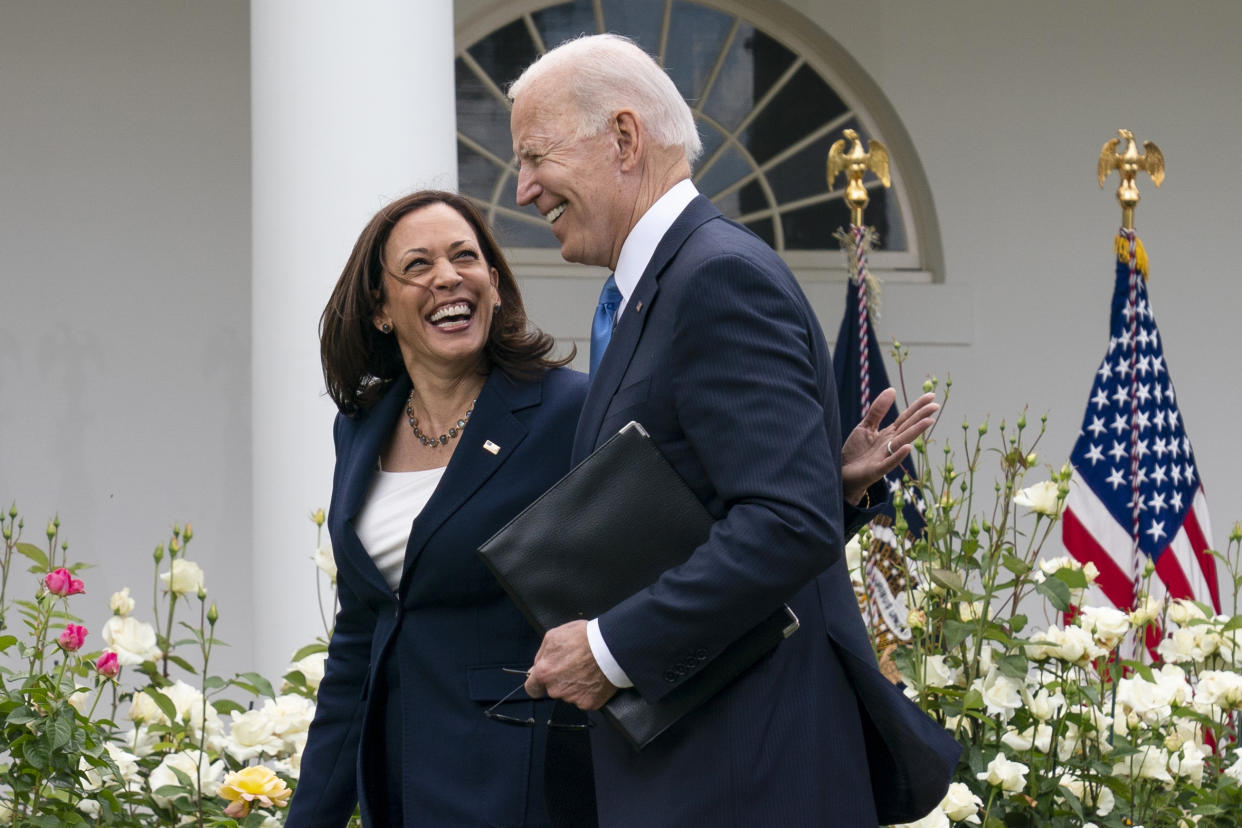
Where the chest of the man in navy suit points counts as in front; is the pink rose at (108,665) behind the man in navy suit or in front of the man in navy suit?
in front

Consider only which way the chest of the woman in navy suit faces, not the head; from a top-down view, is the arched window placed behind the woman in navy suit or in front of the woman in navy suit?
behind

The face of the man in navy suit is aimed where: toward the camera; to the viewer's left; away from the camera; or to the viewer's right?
to the viewer's left

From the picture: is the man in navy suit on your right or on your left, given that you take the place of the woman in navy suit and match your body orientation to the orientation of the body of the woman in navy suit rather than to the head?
on your left

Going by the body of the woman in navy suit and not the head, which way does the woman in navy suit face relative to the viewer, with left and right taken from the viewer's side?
facing the viewer and to the left of the viewer

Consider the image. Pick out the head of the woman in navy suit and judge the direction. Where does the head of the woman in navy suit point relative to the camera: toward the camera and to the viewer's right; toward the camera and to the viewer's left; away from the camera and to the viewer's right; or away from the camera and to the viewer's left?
toward the camera and to the viewer's right

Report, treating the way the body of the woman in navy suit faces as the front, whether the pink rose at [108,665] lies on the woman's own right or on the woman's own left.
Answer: on the woman's own right

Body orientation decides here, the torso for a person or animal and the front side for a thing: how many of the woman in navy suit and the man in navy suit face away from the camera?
0

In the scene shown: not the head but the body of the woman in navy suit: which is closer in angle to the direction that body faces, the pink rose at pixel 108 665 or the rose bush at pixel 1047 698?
the pink rose

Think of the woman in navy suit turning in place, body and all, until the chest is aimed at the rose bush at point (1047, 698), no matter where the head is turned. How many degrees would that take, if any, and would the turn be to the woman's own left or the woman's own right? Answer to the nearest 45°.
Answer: approximately 135° to the woman's own left

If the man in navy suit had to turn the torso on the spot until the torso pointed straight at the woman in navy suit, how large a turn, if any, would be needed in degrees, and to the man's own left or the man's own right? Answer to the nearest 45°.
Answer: approximately 45° to the man's own right

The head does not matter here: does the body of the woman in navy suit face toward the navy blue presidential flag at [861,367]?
no

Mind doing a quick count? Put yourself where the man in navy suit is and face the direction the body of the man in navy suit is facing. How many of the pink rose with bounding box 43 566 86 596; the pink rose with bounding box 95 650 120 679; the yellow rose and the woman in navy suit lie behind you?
0

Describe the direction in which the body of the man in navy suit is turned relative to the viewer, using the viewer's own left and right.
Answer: facing to the left of the viewer
